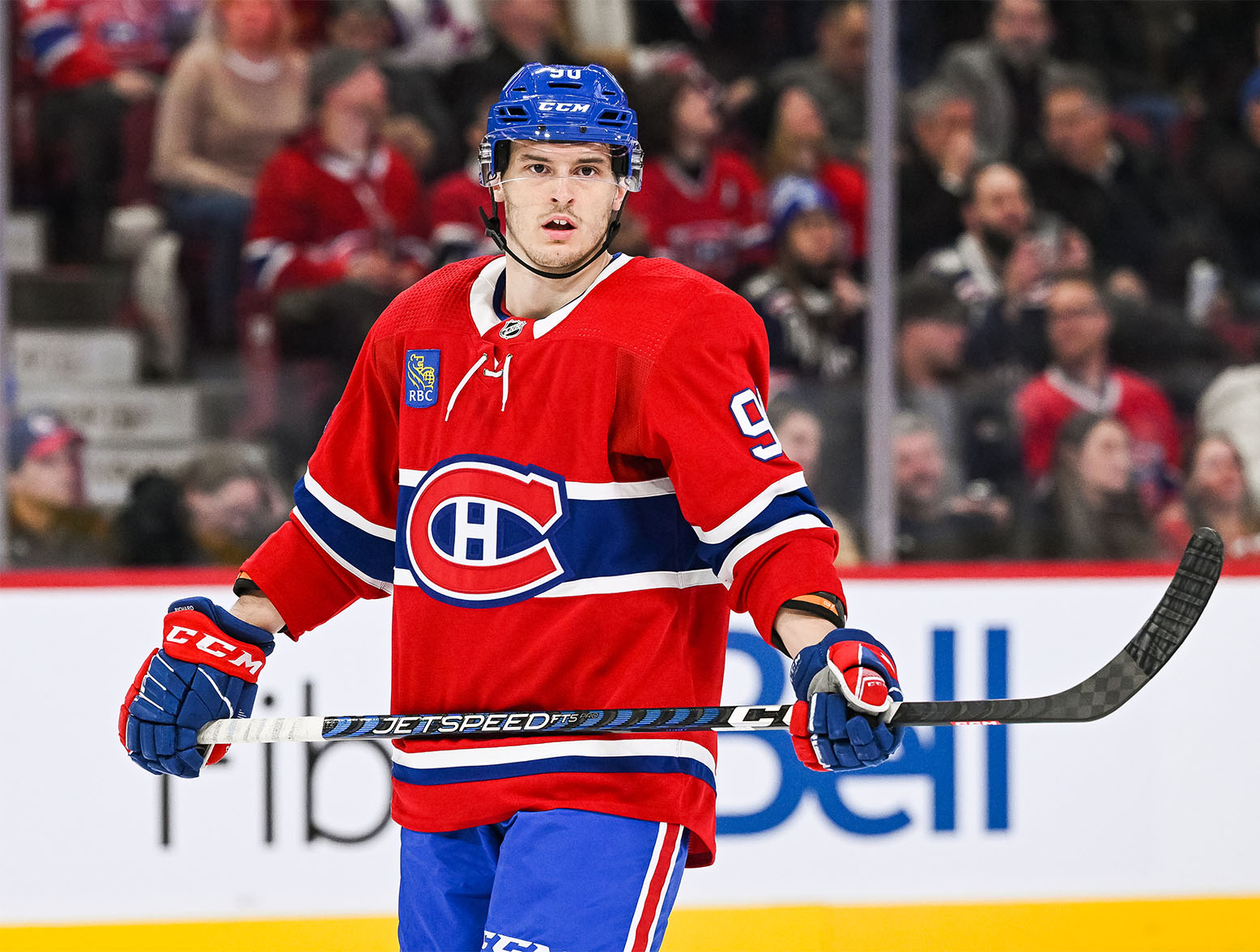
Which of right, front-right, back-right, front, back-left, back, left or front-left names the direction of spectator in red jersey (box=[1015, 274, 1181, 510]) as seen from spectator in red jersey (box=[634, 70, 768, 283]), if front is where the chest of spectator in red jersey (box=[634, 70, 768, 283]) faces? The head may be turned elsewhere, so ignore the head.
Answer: left

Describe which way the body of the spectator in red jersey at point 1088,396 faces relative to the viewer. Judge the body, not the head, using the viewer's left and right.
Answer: facing the viewer

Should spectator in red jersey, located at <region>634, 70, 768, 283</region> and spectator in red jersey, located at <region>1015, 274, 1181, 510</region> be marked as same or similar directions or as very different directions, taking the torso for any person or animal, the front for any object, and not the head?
same or similar directions

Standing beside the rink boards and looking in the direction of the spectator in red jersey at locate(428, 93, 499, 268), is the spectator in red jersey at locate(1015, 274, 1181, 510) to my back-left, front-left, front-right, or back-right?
front-right

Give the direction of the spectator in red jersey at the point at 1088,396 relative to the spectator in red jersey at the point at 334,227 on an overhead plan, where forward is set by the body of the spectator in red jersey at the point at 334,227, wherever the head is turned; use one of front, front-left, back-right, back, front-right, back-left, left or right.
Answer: front-left

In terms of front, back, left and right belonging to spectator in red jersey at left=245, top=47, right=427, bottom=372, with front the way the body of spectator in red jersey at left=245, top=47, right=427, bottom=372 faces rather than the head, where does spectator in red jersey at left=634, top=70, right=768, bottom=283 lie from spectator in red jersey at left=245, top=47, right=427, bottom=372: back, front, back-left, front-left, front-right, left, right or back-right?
front-left

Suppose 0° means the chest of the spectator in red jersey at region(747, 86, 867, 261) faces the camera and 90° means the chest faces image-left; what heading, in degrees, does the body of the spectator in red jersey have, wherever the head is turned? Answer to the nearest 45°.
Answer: approximately 0°

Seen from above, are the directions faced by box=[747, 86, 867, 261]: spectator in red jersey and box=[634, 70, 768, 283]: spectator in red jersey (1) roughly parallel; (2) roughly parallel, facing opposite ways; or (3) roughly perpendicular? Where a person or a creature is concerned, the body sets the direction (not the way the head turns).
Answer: roughly parallel

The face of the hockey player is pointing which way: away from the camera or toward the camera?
toward the camera

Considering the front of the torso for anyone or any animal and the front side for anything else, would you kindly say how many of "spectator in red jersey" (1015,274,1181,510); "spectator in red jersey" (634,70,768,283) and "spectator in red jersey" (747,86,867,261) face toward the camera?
3

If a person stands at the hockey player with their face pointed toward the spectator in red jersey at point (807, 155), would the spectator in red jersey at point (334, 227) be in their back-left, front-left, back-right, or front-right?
front-left

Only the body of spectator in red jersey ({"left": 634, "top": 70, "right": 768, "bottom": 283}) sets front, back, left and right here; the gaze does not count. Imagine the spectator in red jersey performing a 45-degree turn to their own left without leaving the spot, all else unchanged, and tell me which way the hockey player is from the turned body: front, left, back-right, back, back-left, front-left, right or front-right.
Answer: front-right

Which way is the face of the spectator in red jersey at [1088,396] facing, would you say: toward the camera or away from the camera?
toward the camera

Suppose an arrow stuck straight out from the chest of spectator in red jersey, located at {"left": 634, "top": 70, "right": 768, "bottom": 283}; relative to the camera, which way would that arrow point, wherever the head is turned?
toward the camera
